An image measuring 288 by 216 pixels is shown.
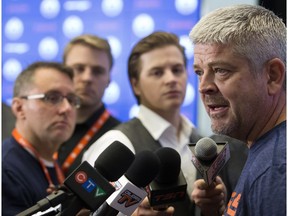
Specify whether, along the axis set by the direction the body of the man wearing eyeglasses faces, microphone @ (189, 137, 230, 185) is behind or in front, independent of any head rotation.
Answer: in front

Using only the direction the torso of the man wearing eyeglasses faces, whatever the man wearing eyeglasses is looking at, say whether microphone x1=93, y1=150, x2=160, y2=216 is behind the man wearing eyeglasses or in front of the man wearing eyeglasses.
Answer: in front

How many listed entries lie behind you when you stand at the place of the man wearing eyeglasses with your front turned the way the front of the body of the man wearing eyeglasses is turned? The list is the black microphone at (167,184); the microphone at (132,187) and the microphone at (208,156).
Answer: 0

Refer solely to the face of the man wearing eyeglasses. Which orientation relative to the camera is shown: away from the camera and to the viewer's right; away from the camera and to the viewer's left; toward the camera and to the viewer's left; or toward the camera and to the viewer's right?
toward the camera and to the viewer's right

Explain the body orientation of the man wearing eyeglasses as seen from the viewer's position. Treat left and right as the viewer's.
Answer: facing the viewer and to the right of the viewer
